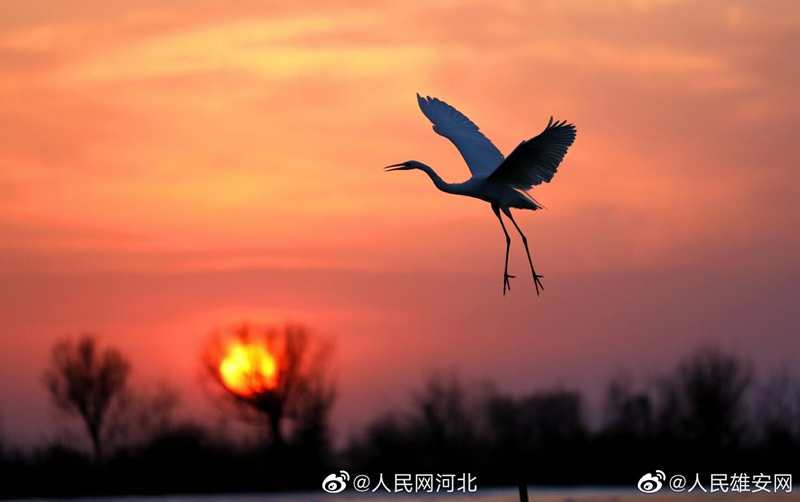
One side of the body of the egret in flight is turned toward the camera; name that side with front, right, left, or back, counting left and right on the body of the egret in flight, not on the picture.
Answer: left
